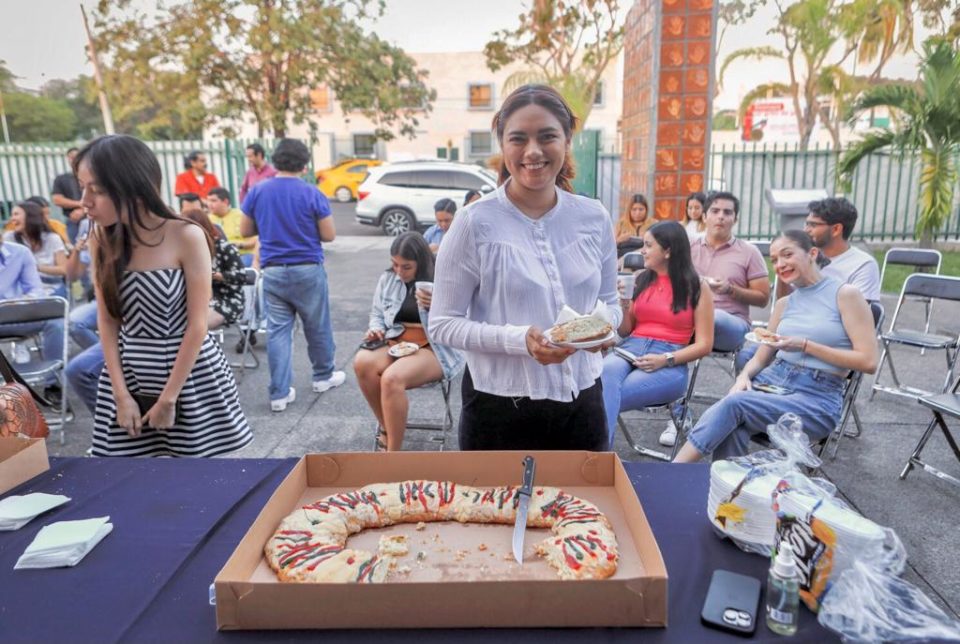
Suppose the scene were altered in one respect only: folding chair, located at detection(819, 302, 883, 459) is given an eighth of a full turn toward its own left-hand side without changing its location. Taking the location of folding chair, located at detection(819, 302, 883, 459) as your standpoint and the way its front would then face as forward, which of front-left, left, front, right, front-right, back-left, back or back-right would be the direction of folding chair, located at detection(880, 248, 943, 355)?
back

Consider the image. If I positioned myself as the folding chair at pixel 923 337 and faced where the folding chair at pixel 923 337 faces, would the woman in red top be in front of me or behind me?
in front

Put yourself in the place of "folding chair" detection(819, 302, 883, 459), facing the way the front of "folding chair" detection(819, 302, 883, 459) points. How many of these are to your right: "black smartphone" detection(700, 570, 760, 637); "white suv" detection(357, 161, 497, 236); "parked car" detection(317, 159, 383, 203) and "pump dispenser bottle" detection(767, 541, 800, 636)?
2

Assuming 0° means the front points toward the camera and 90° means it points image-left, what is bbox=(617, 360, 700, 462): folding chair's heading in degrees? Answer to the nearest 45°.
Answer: approximately 45°

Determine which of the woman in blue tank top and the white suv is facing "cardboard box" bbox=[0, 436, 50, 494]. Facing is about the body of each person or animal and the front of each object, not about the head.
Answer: the woman in blue tank top

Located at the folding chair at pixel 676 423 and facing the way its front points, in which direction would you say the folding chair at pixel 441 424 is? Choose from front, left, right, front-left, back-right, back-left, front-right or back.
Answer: front-right

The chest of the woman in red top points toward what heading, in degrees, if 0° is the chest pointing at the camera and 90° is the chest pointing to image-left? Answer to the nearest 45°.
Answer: approximately 45°

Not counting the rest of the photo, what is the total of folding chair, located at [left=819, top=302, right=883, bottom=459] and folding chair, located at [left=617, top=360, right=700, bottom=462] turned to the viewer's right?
0

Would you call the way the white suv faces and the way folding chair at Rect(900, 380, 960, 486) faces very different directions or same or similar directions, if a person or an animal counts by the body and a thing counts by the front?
very different directions
